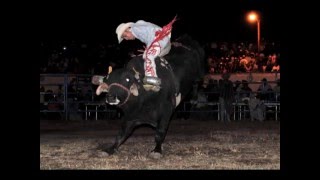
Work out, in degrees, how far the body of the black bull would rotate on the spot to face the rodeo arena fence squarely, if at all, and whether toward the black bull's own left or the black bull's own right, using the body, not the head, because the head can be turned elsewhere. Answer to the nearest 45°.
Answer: approximately 135° to the black bull's own right

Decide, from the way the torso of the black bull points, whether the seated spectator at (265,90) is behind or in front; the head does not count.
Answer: behind

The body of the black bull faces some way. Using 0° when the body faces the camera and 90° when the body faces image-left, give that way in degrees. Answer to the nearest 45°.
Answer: approximately 45°
